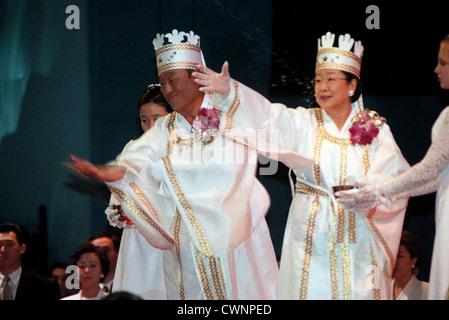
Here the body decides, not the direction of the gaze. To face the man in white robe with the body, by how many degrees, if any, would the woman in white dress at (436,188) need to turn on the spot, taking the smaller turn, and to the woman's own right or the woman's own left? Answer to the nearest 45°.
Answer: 0° — they already face them

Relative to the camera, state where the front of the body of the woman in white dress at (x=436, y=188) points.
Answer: to the viewer's left

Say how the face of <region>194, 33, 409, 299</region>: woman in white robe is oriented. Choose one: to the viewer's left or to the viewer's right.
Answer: to the viewer's left

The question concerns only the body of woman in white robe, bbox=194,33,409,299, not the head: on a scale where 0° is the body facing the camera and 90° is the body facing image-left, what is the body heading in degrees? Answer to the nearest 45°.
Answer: approximately 45°

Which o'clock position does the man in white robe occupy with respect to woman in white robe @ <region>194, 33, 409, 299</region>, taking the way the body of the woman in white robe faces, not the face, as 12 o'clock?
The man in white robe is roughly at 2 o'clock from the woman in white robe.

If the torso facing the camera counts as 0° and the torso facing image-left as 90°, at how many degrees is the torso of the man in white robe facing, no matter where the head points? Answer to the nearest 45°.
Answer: approximately 45°

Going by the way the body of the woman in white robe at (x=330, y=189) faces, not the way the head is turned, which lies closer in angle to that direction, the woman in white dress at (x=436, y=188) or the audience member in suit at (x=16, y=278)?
the audience member in suit

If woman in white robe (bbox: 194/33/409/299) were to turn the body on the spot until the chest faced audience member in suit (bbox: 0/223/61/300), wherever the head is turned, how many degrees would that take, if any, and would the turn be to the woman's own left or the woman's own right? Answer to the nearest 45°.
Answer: approximately 45° to the woman's own right

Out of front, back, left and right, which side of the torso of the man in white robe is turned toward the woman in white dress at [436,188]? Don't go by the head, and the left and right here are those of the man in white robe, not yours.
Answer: left

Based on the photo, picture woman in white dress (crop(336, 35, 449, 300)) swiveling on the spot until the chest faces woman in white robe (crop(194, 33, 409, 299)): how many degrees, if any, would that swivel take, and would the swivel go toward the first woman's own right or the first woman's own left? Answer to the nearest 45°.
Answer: approximately 45° to the first woman's own right
